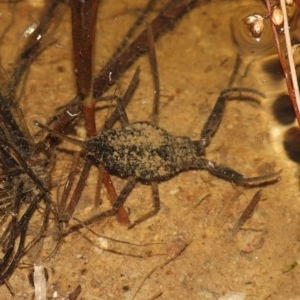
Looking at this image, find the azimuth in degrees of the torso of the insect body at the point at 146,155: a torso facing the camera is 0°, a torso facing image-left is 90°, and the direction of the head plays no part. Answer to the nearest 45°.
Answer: approximately 270°
